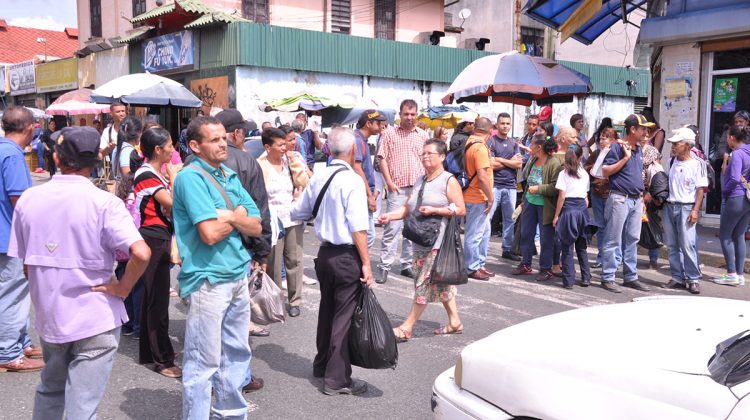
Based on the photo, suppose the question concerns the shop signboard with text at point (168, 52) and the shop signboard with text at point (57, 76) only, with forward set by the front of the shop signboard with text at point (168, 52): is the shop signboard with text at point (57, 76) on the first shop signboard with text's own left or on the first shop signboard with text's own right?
on the first shop signboard with text's own right

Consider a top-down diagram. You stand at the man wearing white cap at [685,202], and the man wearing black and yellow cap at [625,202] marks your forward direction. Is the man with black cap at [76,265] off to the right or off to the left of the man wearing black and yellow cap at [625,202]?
left

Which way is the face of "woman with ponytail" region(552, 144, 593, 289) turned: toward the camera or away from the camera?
away from the camera

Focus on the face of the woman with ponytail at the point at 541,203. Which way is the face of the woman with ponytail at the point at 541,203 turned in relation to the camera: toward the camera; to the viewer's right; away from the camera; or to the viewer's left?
to the viewer's left

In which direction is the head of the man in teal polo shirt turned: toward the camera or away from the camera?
toward the camera

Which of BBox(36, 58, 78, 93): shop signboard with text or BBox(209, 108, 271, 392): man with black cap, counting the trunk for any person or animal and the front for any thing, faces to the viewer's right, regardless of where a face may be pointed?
the man with black cap

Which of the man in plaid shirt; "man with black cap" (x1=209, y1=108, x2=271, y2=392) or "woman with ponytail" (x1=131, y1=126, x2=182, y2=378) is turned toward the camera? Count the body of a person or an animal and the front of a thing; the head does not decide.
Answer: the man in plaid shirt

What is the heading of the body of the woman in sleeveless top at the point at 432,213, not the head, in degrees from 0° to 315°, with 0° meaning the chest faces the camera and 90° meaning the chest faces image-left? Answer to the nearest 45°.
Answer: approximately 45°

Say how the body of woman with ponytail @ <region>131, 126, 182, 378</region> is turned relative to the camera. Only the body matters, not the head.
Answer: to the viewer's right

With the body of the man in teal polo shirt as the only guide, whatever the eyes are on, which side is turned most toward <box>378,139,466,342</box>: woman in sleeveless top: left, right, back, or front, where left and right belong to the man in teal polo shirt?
left

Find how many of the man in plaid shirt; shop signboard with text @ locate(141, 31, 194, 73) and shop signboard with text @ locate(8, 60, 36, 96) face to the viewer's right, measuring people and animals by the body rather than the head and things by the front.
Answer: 0

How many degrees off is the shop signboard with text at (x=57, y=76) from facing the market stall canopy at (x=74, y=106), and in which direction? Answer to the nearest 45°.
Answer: approximately 45° to its left
